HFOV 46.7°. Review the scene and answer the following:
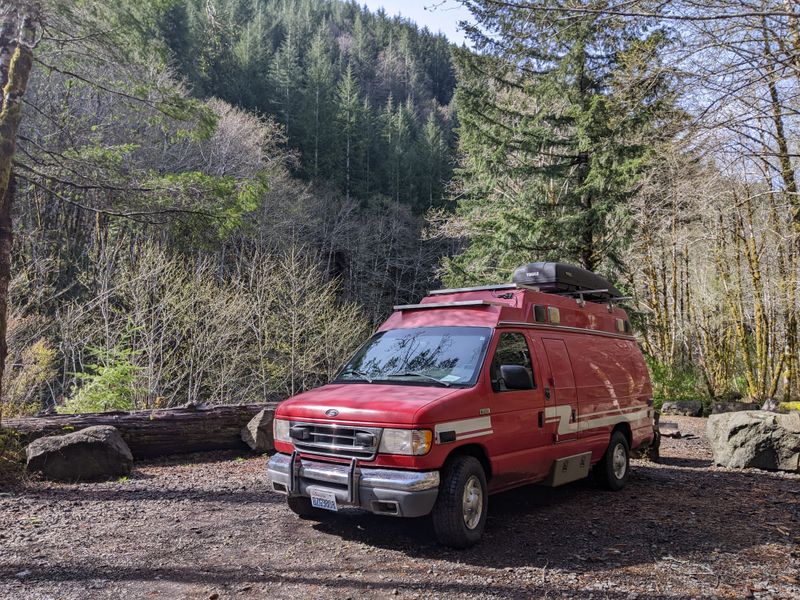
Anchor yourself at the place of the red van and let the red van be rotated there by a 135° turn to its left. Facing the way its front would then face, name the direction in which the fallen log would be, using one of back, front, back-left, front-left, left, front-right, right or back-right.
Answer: back-left

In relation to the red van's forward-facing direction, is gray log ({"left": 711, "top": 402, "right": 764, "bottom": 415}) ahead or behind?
behind

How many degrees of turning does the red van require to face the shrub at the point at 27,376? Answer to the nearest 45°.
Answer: approximately 90° to its right

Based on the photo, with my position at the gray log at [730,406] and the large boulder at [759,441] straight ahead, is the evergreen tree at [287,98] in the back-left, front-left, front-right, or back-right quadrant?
back-right

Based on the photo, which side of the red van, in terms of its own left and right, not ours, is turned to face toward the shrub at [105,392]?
right

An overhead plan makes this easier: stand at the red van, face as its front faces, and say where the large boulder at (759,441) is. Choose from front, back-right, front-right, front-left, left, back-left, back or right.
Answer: back

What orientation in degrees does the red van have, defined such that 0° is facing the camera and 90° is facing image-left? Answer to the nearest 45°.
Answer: approximately 45°

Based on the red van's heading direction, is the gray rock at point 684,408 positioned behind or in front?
behind
